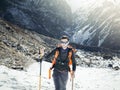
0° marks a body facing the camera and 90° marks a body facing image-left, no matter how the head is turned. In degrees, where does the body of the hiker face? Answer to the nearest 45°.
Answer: approximately 0°
